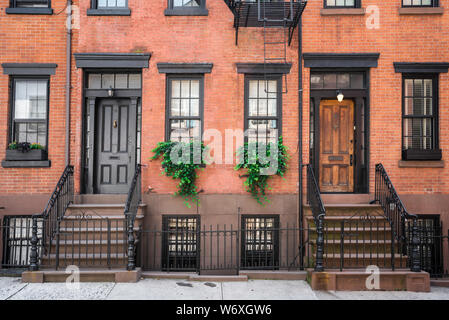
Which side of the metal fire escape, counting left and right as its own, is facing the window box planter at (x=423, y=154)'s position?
left

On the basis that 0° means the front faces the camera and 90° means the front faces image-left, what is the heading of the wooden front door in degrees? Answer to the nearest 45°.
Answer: approximately 0°

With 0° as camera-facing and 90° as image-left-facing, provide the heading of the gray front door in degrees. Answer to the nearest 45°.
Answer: approximately 0°

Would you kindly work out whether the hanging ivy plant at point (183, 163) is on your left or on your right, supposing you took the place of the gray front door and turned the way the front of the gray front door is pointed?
on your left

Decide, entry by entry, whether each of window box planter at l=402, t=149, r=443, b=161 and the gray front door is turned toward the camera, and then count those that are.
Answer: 2
